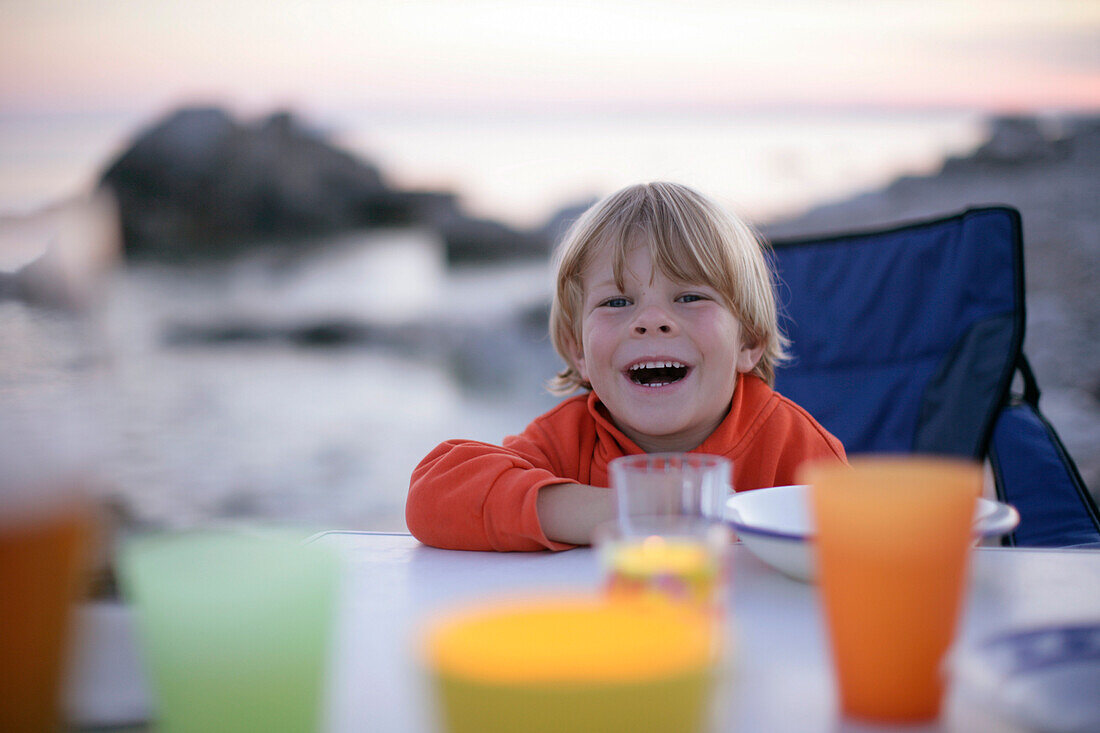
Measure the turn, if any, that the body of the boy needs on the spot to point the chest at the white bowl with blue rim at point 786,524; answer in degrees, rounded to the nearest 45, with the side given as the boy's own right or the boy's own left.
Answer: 0° — they already face it

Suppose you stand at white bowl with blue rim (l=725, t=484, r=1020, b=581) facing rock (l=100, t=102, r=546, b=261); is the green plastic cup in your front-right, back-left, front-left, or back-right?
back-left

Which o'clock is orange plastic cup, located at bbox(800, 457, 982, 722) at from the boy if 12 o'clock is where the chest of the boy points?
The orange plastic cup is roughly at 12 o'clock from the boy.

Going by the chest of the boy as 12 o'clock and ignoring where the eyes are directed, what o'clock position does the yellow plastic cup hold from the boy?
The yellow plastic cup is roughly at 12 o'clock from the boy.

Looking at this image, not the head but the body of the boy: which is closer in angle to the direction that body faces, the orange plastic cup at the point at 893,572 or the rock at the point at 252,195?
the orange plastic cup

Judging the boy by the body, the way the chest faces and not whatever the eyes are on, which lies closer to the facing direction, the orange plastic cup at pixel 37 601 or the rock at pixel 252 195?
the orange plastic cup

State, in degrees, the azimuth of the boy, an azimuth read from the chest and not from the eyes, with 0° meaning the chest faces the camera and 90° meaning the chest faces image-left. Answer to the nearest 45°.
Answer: approximately 0°

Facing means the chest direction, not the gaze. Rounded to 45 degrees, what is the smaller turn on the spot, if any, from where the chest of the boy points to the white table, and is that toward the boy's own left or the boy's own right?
0° — they already face it
